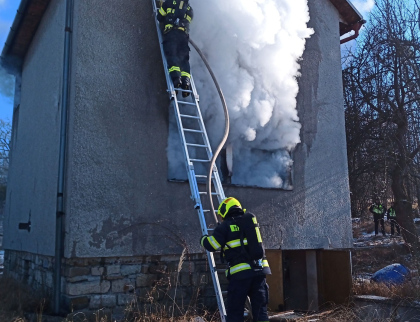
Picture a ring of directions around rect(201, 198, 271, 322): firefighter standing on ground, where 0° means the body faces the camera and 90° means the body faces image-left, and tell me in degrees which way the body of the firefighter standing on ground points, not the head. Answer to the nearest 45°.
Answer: approximately 135°

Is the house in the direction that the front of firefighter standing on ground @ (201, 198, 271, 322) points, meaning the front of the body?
yes

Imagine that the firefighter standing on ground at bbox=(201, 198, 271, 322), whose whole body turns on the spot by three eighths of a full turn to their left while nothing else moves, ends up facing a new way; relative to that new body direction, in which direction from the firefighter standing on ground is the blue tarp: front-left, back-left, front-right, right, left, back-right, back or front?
back-left

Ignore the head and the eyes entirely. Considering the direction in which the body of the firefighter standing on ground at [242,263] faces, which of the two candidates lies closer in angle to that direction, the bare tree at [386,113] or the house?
the house

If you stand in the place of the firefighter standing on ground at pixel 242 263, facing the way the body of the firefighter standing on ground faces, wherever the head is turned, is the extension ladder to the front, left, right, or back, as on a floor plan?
front
